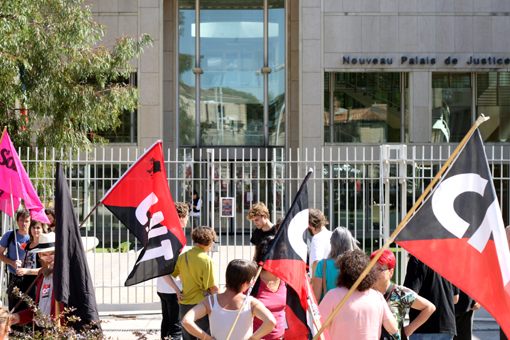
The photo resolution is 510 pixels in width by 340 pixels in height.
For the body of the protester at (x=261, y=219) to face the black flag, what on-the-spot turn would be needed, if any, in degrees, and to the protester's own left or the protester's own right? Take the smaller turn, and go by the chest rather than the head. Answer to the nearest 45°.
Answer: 0° — they already face it

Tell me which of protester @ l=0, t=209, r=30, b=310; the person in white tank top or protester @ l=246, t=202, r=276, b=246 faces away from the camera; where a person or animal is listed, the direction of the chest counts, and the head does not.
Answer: the person in white tank top

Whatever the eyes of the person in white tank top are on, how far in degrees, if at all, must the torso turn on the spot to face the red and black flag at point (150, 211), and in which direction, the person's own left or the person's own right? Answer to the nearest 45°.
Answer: approximately 45° to the person's own left

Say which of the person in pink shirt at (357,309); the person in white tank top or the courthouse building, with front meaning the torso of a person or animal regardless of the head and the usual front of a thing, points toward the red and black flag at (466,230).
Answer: the courthouse building

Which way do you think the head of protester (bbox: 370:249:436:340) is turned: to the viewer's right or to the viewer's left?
to the viewer's left

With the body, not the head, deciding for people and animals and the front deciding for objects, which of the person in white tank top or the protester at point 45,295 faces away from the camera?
the person in white tank top

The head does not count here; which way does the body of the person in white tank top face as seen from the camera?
away from the camera

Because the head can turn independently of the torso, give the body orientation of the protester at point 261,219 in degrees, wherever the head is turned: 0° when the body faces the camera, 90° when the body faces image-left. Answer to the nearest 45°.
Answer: approximately 45°

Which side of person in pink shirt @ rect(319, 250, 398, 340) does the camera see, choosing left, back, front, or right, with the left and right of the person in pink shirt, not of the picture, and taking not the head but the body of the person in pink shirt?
back

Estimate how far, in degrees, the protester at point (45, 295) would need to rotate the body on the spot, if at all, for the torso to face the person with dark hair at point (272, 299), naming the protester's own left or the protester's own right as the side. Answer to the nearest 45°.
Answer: approximately 45° to the protester's own left

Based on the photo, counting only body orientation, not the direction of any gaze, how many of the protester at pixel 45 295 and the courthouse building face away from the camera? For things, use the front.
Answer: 0

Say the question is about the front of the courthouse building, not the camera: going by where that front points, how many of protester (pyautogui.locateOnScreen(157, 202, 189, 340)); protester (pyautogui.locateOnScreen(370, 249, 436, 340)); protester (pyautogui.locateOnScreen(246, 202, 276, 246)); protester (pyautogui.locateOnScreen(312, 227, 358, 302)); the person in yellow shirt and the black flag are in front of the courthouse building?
6
